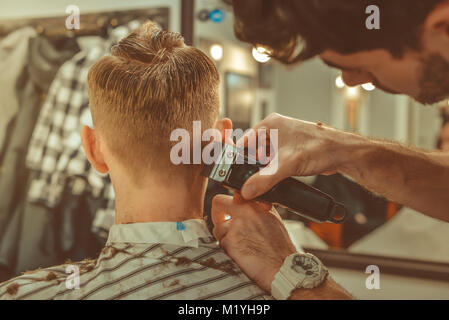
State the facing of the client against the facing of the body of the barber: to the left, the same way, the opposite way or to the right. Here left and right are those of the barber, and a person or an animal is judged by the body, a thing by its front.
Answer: to the right

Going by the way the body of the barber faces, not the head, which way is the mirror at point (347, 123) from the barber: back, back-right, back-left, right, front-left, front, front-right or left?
right

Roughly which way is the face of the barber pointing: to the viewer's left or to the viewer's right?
to the viewer's left

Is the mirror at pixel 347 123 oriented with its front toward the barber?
yes

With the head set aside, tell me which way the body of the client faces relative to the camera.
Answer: away from the camera

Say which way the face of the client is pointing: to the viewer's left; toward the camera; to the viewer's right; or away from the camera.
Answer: away from the camera

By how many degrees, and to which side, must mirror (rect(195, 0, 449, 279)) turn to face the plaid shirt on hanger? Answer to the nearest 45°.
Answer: approximately 45° to its right

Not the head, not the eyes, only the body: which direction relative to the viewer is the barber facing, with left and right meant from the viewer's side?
facing to the left of the viewer

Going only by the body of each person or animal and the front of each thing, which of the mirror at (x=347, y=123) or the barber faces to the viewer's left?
the barber

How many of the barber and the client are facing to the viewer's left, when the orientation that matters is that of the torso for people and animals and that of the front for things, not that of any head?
1

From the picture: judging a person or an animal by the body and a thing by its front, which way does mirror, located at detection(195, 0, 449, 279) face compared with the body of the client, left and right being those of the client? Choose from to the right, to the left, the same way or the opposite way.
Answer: the opposite way

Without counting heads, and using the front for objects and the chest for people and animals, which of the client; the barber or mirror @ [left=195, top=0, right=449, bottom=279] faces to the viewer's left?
the barber

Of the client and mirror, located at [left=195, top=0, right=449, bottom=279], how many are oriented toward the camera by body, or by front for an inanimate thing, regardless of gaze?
1

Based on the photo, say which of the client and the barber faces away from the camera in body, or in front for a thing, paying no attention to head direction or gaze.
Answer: the client

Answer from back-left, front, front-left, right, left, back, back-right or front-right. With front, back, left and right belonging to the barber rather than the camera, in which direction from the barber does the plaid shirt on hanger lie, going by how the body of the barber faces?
front-right

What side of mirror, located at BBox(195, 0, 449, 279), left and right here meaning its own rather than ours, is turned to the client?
front
